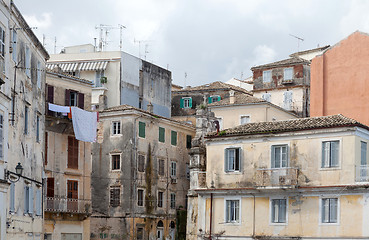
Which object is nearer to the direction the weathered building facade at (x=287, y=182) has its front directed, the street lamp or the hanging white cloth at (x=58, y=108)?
the street lamp

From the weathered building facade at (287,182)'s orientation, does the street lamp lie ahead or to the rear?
ahead

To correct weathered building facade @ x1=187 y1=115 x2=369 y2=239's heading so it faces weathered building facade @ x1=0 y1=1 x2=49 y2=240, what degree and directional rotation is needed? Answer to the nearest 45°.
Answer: approximately 45° to its right

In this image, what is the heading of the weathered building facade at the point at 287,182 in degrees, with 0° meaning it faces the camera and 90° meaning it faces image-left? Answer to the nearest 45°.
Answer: approximately 0°

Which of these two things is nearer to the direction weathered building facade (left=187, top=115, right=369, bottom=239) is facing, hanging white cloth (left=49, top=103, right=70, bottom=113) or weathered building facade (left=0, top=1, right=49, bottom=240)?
the weathered building facade
